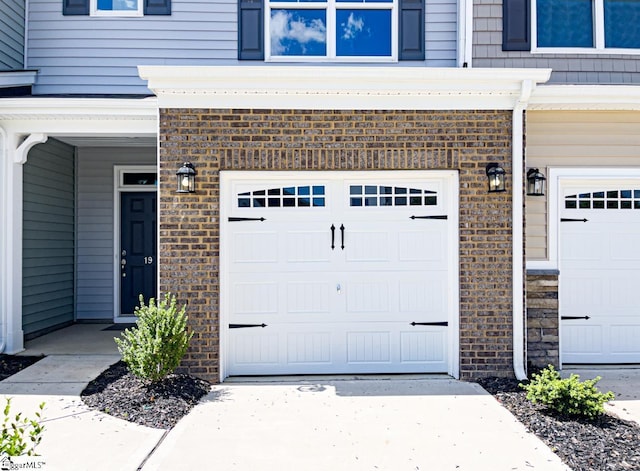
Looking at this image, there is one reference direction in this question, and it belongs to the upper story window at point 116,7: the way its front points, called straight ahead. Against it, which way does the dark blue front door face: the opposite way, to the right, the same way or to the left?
the same way

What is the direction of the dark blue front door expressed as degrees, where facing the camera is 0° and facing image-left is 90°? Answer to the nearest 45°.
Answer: approximately 0°

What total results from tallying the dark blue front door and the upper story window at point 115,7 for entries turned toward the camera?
2

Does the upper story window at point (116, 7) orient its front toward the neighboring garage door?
no

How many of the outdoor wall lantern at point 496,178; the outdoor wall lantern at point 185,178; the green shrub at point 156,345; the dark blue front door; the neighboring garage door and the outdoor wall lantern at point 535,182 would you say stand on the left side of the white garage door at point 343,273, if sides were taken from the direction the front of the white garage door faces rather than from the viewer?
3

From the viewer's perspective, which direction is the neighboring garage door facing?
toward the camera

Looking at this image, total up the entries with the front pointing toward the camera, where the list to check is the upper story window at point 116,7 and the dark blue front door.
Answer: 2

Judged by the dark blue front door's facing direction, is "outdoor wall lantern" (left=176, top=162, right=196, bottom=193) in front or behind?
in front

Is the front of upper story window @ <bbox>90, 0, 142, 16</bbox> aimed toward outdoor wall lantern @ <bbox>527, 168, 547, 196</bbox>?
no

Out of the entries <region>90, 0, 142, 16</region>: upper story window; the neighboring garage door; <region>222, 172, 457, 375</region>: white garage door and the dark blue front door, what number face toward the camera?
4

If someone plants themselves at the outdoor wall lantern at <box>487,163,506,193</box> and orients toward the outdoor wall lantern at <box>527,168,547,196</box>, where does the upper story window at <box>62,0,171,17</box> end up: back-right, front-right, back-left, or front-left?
back-left

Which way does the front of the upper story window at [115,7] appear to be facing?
toward the camera

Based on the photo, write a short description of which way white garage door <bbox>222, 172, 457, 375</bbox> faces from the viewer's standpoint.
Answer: facing the viewer
